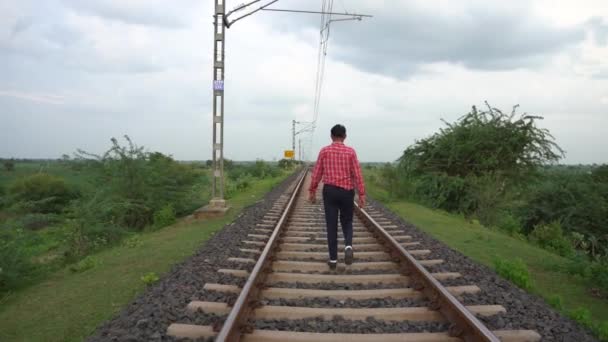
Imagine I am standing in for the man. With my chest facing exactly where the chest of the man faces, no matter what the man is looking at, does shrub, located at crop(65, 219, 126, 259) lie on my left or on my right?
on my left

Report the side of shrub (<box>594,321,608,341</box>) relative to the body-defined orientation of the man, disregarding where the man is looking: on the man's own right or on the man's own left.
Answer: on the man's own right

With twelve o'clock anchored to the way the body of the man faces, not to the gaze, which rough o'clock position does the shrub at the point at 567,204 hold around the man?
The shrub is roughly at 1 o'clock from the man.

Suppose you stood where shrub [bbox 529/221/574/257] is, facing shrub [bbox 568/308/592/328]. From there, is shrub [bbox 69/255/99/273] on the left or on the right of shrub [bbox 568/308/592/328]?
right

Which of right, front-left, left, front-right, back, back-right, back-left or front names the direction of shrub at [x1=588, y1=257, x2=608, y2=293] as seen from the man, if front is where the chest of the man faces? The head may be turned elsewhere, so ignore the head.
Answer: right

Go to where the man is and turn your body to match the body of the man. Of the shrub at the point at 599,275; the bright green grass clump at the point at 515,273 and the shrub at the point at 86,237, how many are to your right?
2

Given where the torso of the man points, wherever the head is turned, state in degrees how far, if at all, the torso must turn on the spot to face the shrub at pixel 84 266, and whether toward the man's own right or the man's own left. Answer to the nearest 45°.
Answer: approximately 90° to the man's own left

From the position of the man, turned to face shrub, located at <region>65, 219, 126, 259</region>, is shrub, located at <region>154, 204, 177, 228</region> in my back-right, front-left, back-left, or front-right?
front-right

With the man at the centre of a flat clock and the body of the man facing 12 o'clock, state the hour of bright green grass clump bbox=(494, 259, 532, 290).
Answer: The bright green grass clump is roughly at 3 o'clock from the man.

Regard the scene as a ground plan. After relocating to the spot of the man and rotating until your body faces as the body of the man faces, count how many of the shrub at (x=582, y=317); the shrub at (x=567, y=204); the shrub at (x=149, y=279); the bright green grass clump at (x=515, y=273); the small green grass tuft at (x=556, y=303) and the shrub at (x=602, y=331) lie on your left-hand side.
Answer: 1

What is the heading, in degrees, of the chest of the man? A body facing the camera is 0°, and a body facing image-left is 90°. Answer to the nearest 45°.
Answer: approximately 180°

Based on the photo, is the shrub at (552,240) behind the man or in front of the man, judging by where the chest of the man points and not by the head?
in front

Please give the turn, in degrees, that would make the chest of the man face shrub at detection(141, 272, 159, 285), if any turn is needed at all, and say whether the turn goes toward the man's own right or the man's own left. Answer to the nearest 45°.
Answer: approximately 90° to the man's own left
